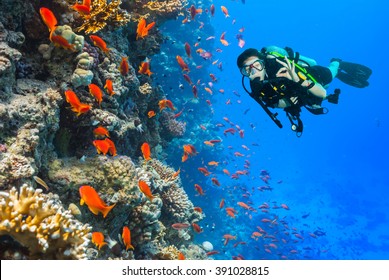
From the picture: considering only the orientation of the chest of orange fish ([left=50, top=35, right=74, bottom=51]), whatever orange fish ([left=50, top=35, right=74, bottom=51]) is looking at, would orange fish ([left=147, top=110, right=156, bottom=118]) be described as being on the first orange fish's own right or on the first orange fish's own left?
on the first orange fish's own right
